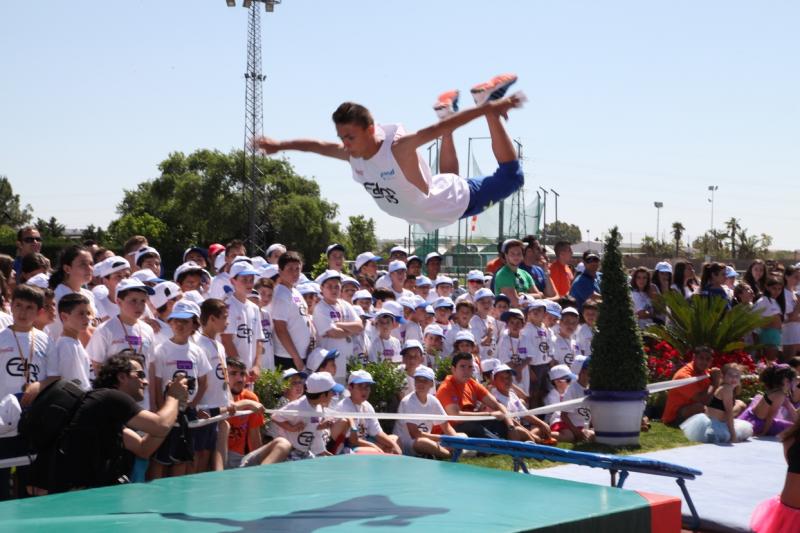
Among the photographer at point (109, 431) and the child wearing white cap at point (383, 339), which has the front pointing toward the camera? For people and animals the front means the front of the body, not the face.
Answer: the child wearing white cap

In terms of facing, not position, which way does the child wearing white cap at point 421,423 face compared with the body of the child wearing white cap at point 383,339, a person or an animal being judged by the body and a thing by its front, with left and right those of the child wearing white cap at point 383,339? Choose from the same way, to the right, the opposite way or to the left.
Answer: the same way

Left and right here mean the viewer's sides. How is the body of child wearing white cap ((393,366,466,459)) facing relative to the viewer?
facing the viewer

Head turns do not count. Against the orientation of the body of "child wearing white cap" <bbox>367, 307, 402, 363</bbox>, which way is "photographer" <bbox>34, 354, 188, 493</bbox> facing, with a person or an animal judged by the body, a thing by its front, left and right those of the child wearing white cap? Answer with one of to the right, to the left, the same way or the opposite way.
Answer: to the left

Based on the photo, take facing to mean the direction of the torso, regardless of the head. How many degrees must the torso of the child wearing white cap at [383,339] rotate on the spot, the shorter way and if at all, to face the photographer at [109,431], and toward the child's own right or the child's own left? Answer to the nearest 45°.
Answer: approximately 45° to the child's own right

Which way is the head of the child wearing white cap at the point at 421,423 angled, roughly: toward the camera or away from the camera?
toward the camera

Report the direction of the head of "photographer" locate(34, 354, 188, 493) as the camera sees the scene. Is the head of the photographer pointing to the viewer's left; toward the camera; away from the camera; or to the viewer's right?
to the viewer's right

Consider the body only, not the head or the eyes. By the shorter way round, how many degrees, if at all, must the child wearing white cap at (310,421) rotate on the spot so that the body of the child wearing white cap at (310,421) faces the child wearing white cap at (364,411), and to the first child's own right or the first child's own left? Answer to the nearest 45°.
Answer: approximately 90° to the first child's own left

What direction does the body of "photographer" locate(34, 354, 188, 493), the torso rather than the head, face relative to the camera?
to the viewer's right

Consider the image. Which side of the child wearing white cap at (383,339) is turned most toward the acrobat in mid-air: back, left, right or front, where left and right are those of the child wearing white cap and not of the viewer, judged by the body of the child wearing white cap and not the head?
front

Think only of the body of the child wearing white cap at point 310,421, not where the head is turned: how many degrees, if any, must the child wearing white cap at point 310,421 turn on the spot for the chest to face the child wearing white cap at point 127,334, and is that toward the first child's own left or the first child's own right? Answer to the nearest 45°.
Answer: approximately 90° to the first child's own right

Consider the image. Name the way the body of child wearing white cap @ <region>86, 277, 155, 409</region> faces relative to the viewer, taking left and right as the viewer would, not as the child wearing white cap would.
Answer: facing the viewer and to the right of the viewer

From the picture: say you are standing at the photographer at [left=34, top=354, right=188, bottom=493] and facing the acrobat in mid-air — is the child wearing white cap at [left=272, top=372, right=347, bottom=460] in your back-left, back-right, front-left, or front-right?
front-left

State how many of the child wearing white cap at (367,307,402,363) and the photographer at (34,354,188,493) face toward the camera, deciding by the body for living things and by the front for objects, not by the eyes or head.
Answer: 1

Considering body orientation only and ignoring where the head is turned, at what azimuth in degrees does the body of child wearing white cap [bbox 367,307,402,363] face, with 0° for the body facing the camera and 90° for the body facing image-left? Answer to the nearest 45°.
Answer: approximately 0°

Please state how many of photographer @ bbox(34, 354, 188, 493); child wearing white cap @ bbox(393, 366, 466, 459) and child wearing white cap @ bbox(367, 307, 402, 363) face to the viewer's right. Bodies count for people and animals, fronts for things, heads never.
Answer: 1

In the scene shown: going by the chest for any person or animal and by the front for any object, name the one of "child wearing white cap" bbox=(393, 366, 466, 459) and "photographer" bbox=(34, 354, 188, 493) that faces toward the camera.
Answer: the child wearing white cap

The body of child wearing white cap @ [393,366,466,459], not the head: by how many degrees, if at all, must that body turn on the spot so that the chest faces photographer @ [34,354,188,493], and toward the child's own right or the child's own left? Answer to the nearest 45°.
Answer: approximately 45° to the child's own right
